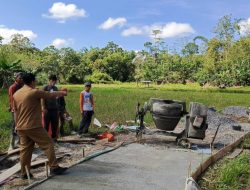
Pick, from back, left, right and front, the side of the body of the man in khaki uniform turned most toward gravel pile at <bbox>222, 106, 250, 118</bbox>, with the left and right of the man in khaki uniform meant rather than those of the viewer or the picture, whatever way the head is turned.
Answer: front

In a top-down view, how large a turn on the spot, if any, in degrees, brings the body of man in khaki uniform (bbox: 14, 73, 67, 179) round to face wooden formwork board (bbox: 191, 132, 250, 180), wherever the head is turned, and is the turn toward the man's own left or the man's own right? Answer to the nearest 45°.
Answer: approximately 45° to the man's own right

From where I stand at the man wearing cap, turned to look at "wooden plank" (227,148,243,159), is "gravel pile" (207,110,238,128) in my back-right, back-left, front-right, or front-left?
front-left

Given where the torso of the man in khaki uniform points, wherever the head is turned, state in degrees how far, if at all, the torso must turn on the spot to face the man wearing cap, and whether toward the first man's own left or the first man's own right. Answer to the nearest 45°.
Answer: approximately 45° to the first man's own left

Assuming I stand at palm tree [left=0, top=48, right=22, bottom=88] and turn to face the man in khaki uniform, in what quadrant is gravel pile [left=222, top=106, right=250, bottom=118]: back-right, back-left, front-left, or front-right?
front-left

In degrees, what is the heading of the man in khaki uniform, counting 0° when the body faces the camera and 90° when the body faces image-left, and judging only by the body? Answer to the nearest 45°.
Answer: approximately 225°

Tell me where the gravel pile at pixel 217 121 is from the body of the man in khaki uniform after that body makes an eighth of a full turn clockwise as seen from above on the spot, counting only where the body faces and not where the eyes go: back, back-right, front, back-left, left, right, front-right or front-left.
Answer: front-left

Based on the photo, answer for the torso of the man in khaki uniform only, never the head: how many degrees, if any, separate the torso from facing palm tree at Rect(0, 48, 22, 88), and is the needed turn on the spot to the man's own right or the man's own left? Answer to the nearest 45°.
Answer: approximately 45° to the man's own left

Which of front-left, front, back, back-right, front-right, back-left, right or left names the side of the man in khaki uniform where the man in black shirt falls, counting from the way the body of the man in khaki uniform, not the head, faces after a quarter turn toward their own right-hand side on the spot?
back-left

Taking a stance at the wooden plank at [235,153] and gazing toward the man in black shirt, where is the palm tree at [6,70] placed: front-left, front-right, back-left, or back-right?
front-right
